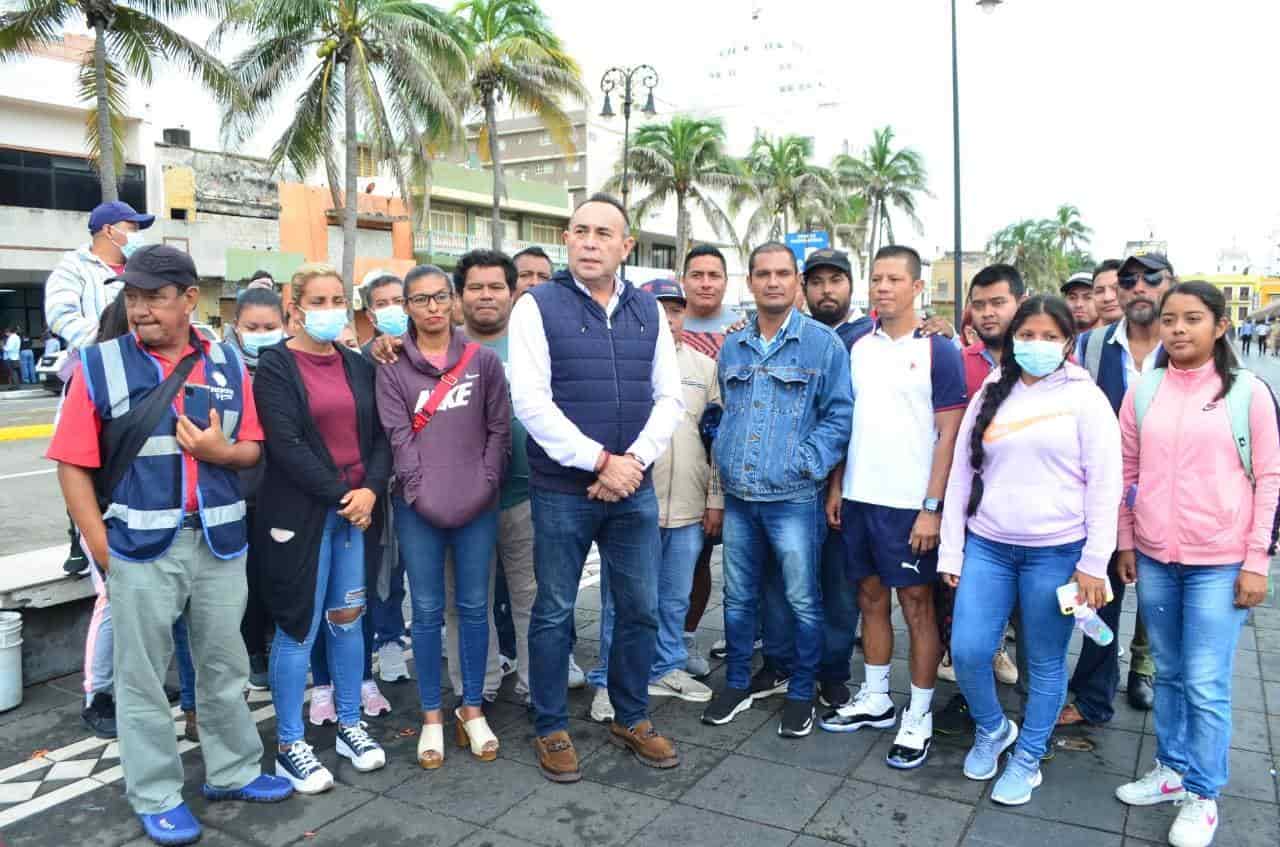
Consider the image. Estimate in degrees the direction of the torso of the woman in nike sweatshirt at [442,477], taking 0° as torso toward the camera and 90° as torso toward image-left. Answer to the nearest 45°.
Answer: approximately 0°

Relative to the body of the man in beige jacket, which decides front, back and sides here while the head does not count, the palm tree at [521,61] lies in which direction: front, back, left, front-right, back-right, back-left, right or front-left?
back

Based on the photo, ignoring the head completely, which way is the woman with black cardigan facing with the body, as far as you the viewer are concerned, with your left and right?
facing the viewer and to the right of the viewer

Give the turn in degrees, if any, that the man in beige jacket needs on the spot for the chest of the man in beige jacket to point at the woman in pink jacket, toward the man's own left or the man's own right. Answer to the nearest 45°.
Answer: approximately 45° to the man's own left

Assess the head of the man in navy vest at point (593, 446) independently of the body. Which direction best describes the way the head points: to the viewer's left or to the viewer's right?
to the viewer's left

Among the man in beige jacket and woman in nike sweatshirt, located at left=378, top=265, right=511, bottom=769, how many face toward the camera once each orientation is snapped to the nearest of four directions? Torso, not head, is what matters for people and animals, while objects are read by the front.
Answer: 2

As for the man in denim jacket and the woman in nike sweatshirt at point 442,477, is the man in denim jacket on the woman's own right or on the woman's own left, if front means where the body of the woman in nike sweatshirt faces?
on the woman's own left
